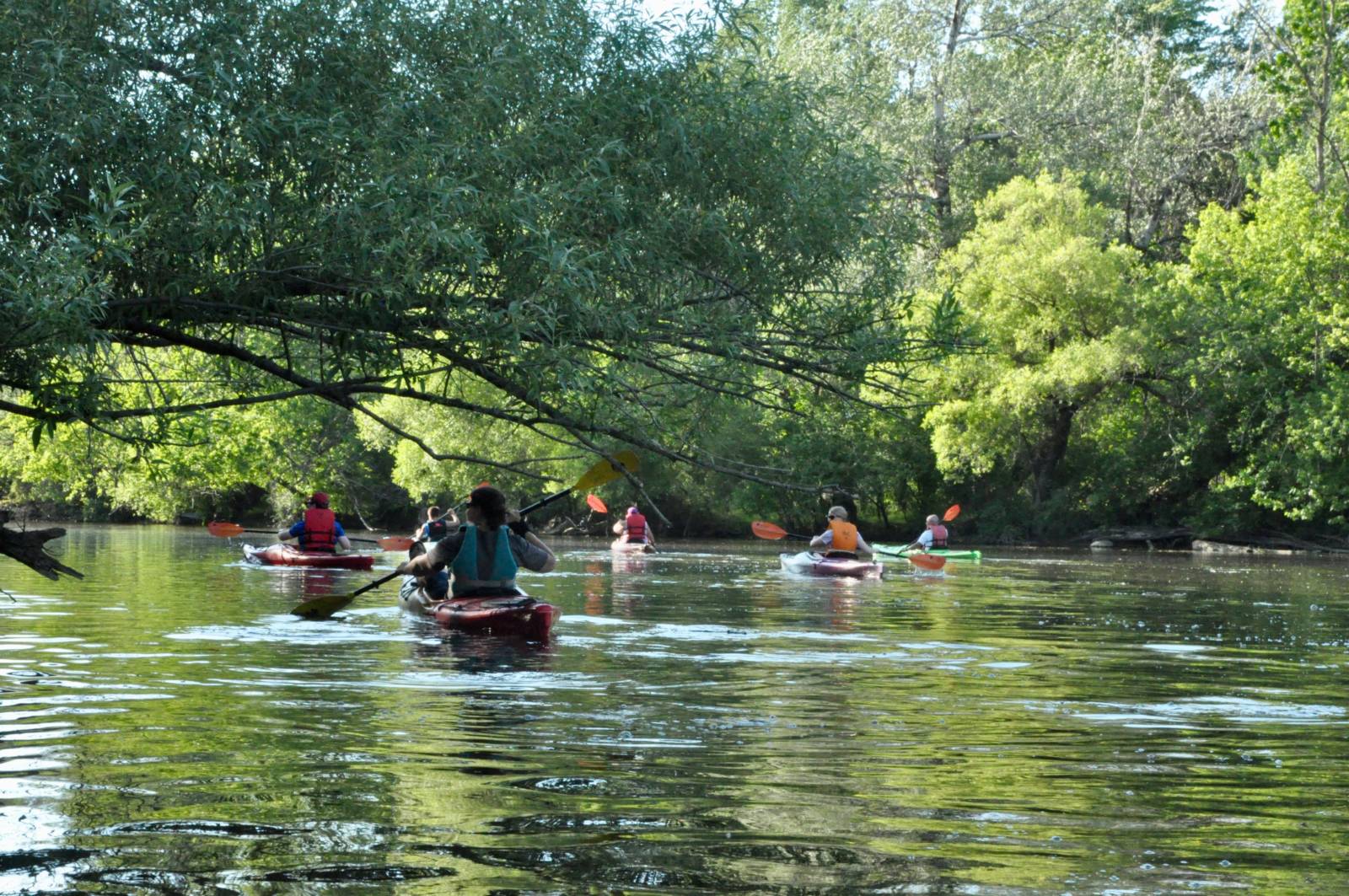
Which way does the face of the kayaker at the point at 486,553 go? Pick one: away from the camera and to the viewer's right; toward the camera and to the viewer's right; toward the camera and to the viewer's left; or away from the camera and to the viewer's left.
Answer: away from the camera and to the viewer's left

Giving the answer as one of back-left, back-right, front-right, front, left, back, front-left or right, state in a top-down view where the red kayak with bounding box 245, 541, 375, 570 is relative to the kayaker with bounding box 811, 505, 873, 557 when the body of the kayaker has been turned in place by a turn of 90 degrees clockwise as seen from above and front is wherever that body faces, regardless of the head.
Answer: back-left

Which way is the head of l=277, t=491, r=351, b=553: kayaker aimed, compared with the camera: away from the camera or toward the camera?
away from the camera

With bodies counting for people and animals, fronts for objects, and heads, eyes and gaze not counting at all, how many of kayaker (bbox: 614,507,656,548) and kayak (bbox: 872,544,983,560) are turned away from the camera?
1

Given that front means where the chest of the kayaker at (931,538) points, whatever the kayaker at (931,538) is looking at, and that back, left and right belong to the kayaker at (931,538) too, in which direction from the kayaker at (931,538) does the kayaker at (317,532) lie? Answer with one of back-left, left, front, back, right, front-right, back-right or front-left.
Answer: left

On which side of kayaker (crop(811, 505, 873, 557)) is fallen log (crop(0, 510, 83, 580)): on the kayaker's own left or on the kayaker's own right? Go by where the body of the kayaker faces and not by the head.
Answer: on the kayaker's own left

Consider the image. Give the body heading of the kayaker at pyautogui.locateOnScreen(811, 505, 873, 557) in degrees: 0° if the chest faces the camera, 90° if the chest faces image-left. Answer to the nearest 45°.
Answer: approximately 135°

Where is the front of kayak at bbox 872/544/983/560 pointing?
to the viewer's left

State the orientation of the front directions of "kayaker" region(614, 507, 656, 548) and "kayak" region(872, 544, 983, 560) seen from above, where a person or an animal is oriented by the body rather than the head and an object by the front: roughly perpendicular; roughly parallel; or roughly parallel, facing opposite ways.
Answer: roughly perpendicular

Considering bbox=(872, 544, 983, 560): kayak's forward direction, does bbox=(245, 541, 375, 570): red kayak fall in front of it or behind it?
in front

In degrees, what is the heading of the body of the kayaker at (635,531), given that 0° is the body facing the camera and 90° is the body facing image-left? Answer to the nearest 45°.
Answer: approximately 180°

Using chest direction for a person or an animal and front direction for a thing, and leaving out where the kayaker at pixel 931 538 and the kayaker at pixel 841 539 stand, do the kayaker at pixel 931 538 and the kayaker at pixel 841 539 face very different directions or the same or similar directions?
same or similar directions

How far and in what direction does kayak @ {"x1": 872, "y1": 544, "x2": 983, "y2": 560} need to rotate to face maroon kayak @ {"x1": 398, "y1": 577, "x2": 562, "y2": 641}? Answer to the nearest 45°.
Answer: approximately 90° to its left

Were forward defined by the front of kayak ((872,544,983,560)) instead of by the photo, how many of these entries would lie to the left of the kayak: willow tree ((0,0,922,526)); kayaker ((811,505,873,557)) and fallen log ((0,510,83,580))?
3

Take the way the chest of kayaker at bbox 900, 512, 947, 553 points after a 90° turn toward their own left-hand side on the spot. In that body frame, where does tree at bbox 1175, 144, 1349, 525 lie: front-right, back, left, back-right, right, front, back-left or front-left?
back

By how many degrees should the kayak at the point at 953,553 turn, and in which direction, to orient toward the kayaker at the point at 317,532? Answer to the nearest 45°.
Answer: approximately 45° to its left

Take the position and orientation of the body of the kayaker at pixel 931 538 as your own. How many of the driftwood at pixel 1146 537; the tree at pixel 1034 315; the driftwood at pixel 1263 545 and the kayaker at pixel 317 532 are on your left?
1
